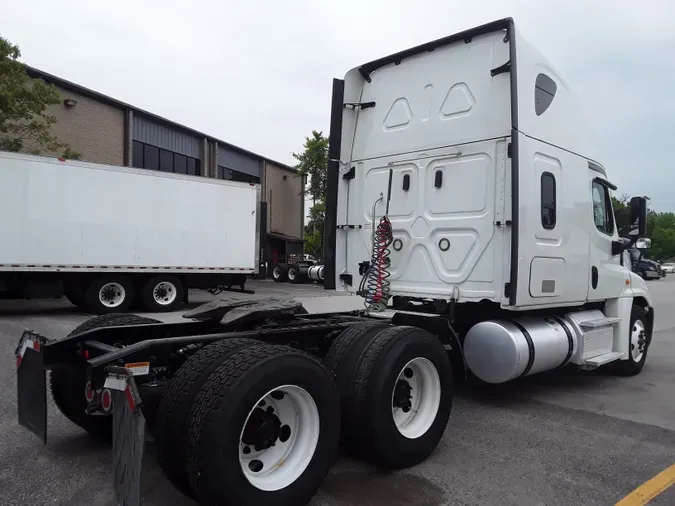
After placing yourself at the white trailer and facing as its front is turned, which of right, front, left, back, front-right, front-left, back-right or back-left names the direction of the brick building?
right

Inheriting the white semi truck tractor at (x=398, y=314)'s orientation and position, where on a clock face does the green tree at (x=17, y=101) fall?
The green tree is roughly at 9 o'clock from the white semi truck tractor.

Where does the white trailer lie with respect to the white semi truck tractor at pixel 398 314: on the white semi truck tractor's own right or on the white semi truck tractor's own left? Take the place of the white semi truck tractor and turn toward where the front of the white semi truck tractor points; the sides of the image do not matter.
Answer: on the white semi truck tractor's own left

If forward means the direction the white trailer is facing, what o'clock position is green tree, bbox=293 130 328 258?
The green tree is roughly at 4 o'clock from the white trailer.

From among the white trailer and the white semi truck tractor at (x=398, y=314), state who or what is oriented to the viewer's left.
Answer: the white trailer

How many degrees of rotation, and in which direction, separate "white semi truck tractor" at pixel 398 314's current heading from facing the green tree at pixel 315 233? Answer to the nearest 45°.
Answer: approximately 45° to its left

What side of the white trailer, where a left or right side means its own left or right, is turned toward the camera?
left

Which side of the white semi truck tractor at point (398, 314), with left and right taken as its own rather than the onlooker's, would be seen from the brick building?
left

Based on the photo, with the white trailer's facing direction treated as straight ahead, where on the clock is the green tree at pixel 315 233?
The green tree is roughly at 4 o'clock from the white trailer.

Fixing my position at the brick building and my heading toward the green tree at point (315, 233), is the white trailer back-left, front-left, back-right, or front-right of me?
back-right

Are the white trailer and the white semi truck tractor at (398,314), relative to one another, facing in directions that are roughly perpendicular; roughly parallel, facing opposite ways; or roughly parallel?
roughly parallel, facing opposite ways

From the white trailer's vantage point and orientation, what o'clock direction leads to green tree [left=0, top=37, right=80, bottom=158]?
The green tree is roughly at 2 o'clock from the white trailer.

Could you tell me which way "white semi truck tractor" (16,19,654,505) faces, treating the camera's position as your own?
facing away from the viewer and to the right of the viewer

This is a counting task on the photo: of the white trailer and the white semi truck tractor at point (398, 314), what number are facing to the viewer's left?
1
